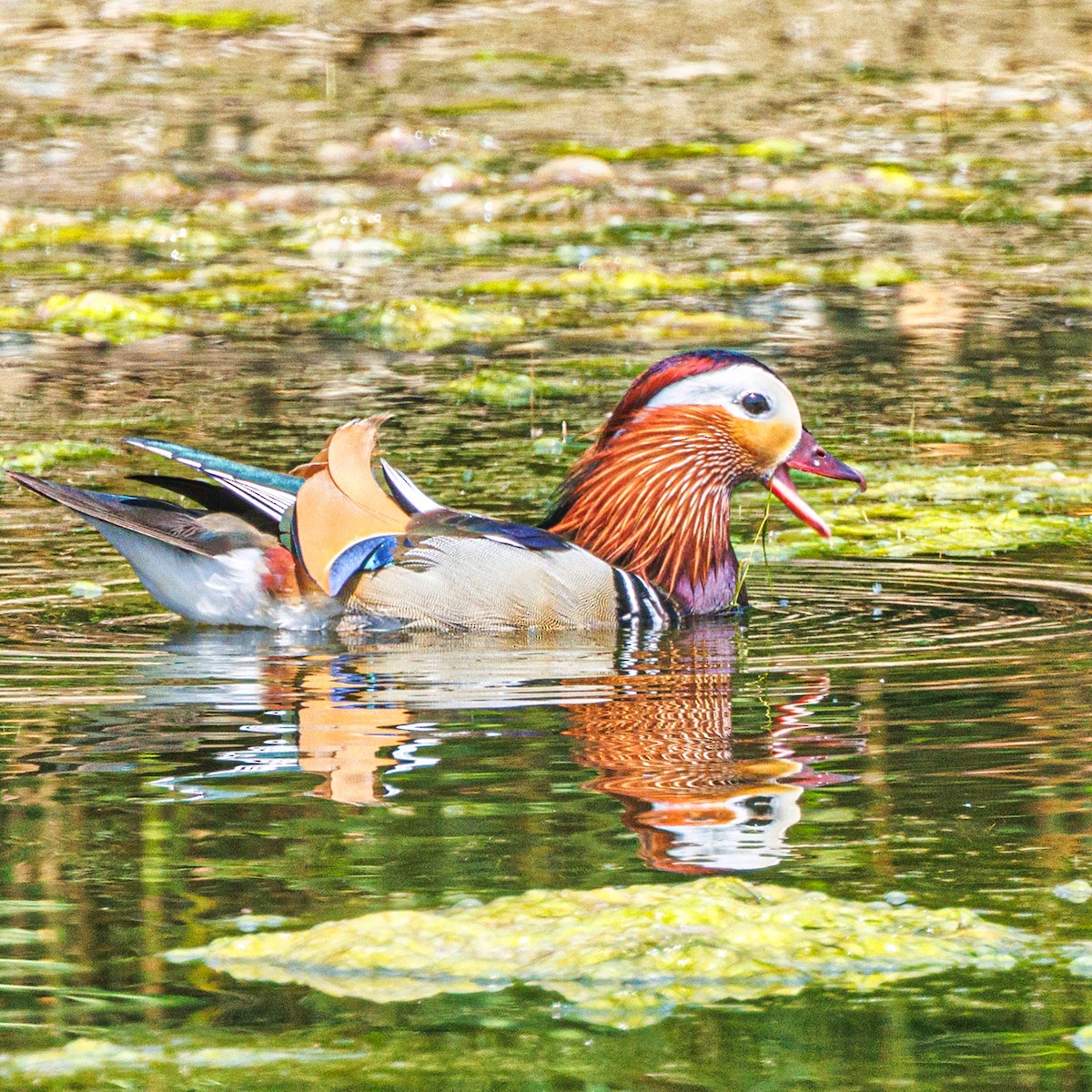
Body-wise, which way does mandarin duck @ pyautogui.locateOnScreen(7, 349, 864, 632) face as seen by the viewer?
to the viewer's right

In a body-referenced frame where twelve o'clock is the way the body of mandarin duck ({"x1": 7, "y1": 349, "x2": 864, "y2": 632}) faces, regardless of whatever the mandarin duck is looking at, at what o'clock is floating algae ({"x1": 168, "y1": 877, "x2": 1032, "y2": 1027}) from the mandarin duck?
The floating algae is roughly at 3 o'clock from the mandarin duck.

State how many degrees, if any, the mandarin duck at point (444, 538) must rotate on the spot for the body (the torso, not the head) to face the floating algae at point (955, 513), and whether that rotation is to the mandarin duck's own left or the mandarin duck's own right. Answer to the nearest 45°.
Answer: approximately 45° to the mandarin duck's own left

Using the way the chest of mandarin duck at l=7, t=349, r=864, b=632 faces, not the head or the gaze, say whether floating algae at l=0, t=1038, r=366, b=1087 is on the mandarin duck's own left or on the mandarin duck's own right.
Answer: on the mandarin duck's own right

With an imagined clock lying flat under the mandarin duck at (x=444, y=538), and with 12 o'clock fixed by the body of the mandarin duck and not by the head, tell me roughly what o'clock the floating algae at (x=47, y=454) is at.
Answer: The floating algae is roughly at 8 o'clock from the mandarin duck.
